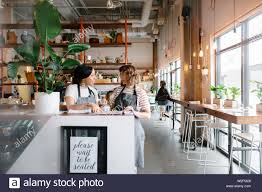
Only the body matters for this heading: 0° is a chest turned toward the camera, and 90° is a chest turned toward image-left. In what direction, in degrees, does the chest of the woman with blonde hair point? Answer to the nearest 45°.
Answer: approximately 45°

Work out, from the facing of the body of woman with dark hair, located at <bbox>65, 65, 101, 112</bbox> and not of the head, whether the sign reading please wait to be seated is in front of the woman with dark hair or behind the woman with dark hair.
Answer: in front

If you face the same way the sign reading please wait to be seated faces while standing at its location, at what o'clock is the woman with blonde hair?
The woman with blonde hair is roughly at 7 o'clock from the sign reading please wait to be seated.

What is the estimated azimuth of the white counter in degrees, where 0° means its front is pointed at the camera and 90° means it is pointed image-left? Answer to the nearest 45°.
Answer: approximately 0°

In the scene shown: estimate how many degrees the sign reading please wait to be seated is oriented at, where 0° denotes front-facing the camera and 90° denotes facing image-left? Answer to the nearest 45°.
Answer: approximately 0°

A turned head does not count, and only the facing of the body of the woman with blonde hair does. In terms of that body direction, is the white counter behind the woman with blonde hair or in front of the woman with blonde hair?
in front

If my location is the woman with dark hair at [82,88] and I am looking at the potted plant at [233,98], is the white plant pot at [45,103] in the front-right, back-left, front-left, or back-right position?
back-right

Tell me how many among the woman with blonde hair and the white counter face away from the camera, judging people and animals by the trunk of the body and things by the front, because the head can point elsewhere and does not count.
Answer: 0
